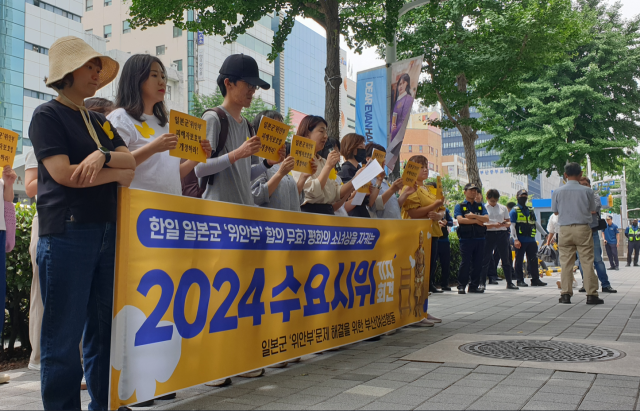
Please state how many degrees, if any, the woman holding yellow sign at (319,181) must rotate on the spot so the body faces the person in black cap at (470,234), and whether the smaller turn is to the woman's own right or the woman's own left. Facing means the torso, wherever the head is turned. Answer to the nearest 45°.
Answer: approximately 90° to the woman's own left

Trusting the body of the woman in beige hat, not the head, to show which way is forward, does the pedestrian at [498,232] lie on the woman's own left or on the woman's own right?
on the woman's own left

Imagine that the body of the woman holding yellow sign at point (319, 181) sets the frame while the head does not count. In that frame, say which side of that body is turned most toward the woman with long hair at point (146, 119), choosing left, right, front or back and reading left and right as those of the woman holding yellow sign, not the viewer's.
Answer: right

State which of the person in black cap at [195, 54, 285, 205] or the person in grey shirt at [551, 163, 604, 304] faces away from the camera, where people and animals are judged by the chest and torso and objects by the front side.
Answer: the person in grey shirt

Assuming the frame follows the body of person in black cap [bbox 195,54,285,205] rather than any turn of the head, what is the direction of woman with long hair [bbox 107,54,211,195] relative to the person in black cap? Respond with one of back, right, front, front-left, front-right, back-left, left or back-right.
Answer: right

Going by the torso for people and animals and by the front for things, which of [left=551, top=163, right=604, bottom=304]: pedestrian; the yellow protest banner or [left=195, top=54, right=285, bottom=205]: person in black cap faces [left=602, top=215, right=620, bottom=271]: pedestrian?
[left=551, top=163, right=604, bottom=304]: pedestrian

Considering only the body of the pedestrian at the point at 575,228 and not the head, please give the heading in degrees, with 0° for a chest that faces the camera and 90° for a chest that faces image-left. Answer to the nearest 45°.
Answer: approximately 180°

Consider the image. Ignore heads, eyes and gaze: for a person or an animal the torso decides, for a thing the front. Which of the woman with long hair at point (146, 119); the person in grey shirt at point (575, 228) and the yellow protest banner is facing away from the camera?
the person in grey shirt

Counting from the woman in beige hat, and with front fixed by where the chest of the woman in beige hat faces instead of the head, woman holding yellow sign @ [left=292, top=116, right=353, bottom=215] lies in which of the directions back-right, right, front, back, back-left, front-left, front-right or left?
left

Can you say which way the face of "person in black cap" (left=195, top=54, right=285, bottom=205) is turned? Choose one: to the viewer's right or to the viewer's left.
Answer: to the viewer's right

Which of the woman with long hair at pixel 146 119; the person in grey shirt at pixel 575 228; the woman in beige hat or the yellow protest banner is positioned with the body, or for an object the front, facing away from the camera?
the person in grey shirt

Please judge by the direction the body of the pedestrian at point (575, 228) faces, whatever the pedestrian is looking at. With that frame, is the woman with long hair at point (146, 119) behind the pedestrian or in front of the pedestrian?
behind

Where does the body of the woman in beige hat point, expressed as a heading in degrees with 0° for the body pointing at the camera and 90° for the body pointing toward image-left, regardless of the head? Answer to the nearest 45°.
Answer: approximately 315°

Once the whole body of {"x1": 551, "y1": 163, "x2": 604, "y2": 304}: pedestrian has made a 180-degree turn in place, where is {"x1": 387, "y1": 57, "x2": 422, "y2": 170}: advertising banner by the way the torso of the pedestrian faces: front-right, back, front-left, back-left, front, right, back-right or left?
right

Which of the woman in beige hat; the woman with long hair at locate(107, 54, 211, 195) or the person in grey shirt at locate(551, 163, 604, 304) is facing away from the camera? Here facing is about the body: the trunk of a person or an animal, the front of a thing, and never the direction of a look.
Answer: the person in grey shirt
